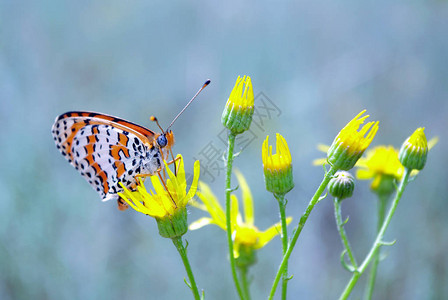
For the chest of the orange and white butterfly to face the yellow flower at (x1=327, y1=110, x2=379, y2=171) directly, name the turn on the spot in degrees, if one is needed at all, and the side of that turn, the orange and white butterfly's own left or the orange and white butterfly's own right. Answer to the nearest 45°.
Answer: approximately 45° to the orange and white butterfly's own right

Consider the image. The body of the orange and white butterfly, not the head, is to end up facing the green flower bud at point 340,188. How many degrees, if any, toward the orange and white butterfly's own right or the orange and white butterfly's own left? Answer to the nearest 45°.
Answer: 0° — it already faces it

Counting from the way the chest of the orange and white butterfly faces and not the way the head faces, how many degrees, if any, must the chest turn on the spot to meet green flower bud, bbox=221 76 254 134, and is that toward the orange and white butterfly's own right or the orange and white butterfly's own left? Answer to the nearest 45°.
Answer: approximately 45° to the orange and white butterfly's own right

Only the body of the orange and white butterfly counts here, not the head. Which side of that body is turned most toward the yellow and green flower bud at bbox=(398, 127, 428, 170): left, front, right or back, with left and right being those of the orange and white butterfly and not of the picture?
front

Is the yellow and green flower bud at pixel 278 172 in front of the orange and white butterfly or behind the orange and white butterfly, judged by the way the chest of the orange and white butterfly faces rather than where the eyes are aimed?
in front

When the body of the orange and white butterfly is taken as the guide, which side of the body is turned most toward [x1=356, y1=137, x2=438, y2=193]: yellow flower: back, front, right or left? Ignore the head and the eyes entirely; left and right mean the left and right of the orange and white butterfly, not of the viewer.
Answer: front

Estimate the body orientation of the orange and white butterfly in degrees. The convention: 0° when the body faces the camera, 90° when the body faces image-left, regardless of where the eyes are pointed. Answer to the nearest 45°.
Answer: approximately 270°
